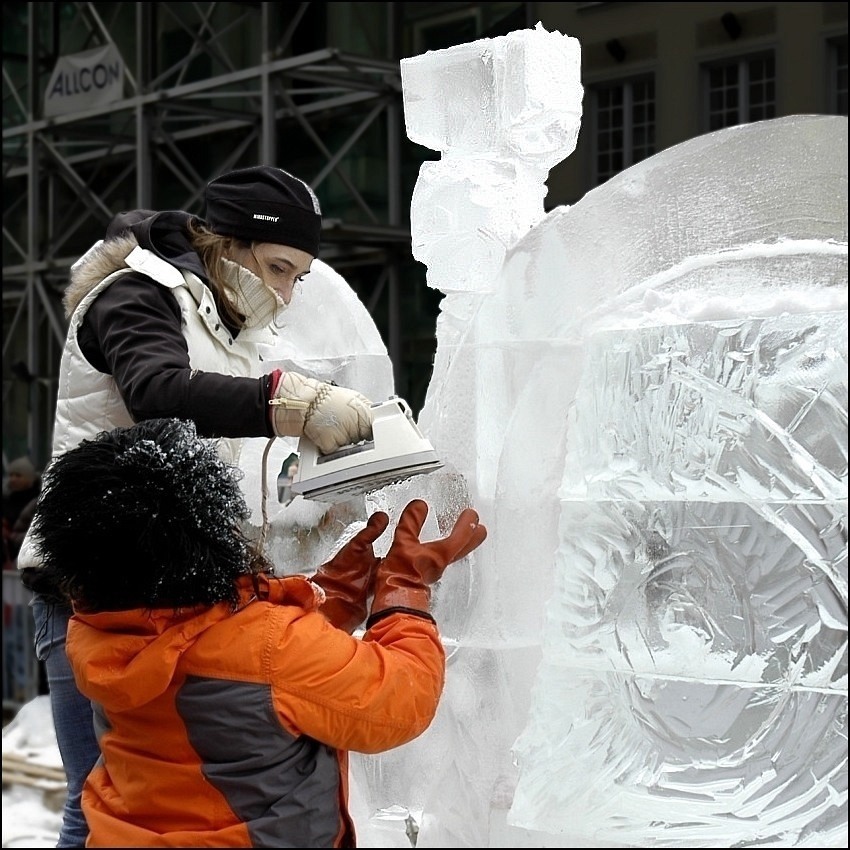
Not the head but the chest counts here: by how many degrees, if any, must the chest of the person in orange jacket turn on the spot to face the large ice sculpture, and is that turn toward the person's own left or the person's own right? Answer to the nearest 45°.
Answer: approximately 45° to the person's own right

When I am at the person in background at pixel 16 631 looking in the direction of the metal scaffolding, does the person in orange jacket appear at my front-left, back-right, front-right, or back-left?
back-right

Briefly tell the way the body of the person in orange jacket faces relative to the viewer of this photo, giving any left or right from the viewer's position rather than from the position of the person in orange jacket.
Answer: facing away from the viewer and to the right of the viewer

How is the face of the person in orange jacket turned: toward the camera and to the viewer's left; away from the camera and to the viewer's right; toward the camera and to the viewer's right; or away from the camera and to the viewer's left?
away from the camera and to the viewer's right

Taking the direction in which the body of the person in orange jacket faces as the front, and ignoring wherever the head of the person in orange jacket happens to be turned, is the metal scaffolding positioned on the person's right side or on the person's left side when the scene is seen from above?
on the person's left side
